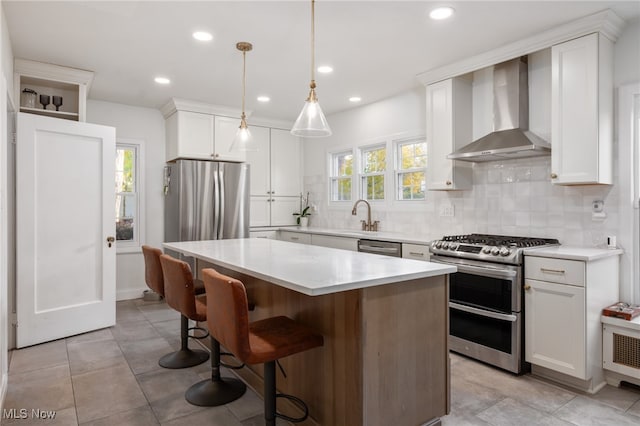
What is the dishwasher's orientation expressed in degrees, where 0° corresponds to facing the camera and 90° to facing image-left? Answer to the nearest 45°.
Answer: approximately 45°

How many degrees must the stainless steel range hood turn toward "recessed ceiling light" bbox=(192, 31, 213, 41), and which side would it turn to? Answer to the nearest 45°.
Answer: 0° — it already faces it

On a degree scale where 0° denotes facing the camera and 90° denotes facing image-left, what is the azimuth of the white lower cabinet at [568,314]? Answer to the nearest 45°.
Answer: approximately 45°

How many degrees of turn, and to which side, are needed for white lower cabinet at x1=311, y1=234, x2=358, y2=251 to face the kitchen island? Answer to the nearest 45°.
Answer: approximately 45° to its left

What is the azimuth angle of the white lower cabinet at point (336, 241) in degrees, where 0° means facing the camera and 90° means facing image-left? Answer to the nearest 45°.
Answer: approximately 45°

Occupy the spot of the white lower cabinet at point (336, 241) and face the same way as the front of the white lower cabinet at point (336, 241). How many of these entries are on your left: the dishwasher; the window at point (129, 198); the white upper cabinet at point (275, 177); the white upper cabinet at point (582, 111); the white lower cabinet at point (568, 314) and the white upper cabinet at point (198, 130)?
3

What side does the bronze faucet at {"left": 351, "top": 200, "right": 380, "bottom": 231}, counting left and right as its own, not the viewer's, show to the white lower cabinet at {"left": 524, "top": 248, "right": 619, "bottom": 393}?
left

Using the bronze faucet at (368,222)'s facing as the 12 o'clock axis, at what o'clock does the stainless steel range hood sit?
The stainless steel range hood is roughly at 9 o'clock from the bronze faucet.
